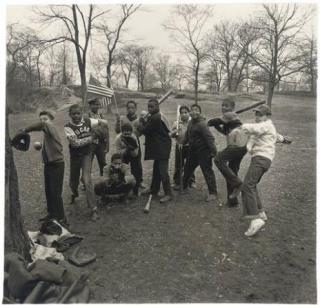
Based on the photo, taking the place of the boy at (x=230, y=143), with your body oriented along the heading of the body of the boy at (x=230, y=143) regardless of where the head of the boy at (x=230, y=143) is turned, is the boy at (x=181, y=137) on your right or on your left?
on your right

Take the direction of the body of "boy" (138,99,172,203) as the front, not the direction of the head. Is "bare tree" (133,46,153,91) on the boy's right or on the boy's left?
on the boy's right

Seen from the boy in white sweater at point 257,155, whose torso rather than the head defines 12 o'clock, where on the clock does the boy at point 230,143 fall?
The boy is roughly at 2 o'clock from the boy in white sweater.

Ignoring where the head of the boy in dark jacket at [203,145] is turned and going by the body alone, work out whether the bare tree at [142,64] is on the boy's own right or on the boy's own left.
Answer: on the boy's own right

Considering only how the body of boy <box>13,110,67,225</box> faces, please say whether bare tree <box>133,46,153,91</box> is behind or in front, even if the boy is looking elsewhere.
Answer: behind

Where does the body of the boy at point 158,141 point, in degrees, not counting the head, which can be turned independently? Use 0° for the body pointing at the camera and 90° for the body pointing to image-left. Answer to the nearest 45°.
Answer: approximately 45°

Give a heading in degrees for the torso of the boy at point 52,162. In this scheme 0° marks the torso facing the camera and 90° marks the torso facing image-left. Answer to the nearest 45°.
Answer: approximately 45°

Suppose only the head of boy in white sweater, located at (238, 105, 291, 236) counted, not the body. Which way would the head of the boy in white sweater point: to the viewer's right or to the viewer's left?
to the viewer's left

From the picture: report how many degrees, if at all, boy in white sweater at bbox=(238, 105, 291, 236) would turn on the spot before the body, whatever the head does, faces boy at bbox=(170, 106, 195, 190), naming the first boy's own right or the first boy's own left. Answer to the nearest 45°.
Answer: approximately 45° to the first boy's own right

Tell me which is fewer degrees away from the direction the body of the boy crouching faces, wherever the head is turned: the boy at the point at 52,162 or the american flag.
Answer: the boy

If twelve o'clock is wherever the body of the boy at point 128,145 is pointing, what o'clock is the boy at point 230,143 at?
the boy at point 230,143 is roughly at 10 o'clock from the boy at point 128,145.

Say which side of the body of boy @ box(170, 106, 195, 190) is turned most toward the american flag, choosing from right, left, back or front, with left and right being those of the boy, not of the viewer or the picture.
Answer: right
